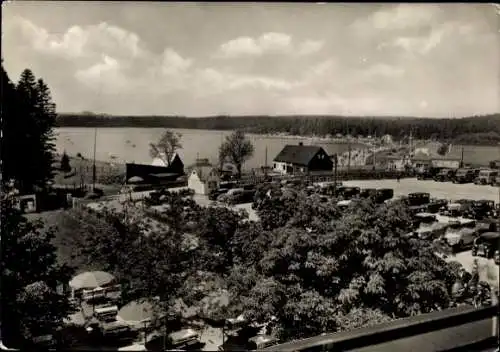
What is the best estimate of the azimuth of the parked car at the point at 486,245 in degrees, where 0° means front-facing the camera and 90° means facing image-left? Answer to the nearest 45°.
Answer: approximately 45°

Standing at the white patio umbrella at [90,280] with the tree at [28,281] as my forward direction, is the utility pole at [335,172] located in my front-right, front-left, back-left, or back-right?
back-right

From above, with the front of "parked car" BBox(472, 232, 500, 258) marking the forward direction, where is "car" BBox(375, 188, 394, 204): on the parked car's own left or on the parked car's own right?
on the parked car's own right
